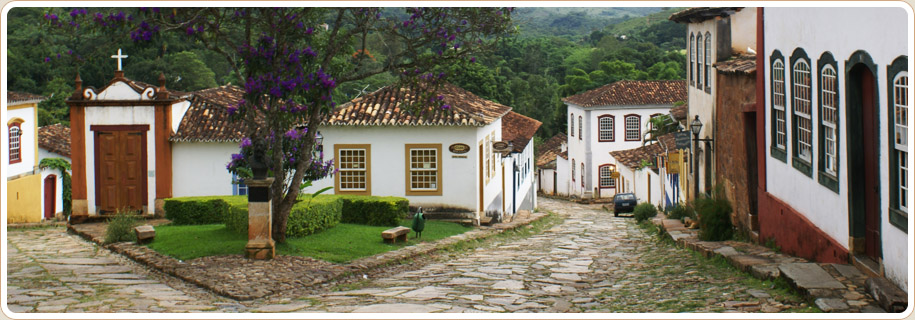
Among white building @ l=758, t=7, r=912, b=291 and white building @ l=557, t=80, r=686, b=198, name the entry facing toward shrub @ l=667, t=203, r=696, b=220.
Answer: white building @ l=557, t=80, r=686, b=198

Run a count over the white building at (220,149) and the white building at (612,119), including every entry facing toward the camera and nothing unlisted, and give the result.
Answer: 2

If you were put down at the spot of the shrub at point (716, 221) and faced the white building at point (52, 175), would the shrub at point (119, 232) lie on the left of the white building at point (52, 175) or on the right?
left

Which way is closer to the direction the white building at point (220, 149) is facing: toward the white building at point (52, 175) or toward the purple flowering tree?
the purple flowering tree

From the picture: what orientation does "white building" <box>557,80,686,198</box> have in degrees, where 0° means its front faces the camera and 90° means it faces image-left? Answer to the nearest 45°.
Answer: approximately 0°

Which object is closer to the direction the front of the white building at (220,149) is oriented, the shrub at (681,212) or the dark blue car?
the shrub

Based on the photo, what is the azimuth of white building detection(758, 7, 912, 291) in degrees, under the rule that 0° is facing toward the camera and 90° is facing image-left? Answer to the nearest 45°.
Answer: approximately 45°

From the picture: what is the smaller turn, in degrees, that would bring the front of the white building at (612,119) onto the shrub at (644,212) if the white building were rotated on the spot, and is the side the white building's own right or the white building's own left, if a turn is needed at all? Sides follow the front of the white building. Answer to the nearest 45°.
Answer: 0° — it already faces it

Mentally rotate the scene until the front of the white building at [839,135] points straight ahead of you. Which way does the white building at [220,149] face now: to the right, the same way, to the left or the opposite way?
to the left

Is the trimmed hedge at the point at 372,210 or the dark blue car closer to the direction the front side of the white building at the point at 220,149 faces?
the trimmed hedge
